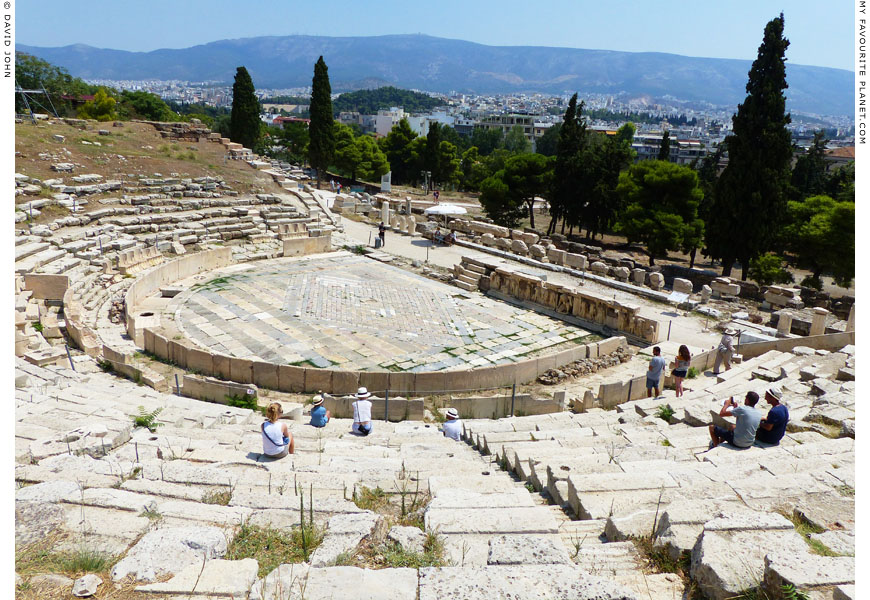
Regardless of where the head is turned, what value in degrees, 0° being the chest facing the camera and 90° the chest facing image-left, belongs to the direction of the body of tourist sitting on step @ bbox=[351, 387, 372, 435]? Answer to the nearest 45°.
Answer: approximately 180°

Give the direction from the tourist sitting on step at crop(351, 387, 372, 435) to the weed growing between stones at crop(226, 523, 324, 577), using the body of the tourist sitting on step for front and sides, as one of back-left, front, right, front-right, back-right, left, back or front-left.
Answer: back

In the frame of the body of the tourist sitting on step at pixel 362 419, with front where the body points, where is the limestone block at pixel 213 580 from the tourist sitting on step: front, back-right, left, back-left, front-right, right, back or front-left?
back

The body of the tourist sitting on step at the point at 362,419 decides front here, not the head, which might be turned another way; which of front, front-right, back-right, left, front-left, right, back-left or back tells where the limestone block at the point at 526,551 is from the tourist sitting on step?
back

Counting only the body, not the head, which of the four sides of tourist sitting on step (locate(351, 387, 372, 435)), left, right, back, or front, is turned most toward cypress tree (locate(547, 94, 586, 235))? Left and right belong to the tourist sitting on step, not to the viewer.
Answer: front

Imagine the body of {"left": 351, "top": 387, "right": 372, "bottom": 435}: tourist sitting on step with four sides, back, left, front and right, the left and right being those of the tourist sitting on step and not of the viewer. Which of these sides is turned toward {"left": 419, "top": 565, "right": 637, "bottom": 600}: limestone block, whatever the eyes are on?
back

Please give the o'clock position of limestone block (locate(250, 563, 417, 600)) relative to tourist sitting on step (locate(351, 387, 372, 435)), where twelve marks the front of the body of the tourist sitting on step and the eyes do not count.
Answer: The limestone block is roughly at 6 o'clock from the tourist sitting on step.

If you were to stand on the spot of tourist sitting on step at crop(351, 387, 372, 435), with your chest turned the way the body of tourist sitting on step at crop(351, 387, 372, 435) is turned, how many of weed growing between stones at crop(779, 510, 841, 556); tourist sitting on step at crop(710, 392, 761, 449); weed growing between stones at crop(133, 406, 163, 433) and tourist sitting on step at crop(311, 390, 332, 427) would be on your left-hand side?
2

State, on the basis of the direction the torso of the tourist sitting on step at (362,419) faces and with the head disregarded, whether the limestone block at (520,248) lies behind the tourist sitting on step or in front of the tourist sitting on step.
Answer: in front

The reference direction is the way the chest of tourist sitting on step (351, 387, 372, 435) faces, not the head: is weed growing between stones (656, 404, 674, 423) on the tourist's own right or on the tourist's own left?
on the tourist's own right

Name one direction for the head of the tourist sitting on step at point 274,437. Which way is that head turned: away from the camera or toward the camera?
away from the camera

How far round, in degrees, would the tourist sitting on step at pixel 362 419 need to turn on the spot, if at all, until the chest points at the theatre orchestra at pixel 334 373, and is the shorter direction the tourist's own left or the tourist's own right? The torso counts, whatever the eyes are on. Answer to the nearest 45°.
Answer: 0° — they already face it

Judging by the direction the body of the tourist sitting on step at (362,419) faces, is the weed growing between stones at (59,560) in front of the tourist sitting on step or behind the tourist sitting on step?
behind

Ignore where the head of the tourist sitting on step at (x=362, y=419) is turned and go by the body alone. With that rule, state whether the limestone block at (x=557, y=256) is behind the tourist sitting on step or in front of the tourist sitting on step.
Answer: in front

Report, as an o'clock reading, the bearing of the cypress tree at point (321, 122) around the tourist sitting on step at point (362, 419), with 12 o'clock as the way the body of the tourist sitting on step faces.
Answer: The cypress tree is roughly at 12 o'clock from the tourist sitting on step.
